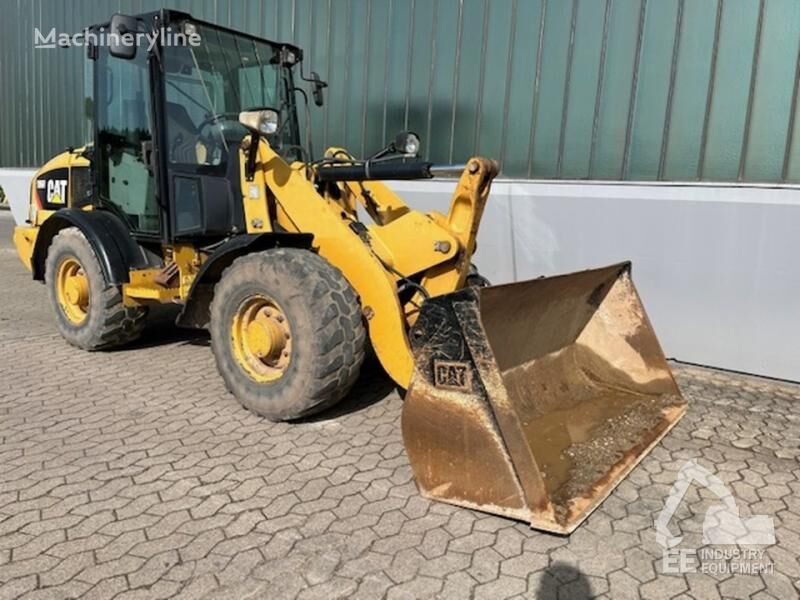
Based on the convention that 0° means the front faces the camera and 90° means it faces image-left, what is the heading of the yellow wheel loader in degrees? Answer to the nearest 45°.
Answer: approximately 315°
